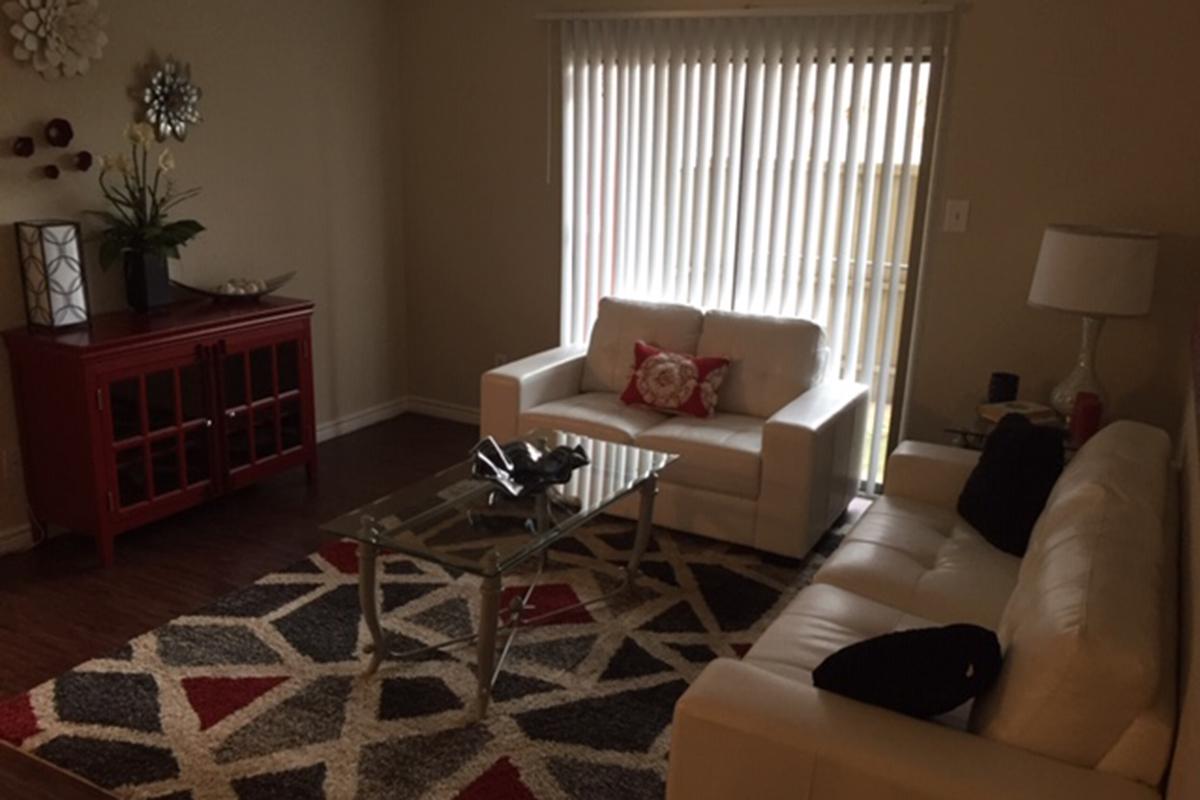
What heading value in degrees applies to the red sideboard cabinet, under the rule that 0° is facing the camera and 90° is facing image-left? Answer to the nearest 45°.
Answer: approximately 315°

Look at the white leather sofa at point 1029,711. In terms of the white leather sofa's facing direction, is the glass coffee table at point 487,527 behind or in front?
in front

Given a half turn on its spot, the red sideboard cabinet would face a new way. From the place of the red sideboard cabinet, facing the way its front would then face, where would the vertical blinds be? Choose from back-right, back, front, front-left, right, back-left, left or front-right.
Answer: back-right

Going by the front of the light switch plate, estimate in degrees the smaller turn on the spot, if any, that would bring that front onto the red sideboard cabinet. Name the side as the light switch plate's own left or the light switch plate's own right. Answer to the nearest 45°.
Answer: approximately 45° to the light switch plate's own right

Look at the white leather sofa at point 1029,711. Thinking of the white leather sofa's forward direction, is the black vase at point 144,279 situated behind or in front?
in front

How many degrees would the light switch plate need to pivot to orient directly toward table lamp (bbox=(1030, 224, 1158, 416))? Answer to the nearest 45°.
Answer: approximately 45° to its left

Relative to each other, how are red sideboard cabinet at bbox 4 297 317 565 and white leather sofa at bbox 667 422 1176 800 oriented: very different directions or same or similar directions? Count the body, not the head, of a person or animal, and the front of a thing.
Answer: very different directions

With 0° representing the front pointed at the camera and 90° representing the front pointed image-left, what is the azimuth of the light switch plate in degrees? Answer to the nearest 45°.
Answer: approximately 0°

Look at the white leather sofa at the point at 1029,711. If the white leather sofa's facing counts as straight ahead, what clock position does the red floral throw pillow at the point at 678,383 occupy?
The red floral throw pillow is roughly at 2 o'clock from the white leather sofa.

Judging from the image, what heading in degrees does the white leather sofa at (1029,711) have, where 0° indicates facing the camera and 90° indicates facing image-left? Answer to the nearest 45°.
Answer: approximately 90°

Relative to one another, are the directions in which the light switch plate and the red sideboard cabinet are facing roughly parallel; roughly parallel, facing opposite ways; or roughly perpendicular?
roughly perpendicular

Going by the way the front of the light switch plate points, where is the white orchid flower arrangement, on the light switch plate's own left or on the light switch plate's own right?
on the light switch plate's own right

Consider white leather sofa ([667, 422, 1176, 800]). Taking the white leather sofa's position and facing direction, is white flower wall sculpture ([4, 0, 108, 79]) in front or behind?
in front
